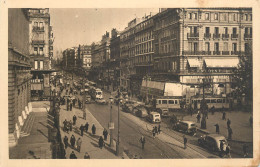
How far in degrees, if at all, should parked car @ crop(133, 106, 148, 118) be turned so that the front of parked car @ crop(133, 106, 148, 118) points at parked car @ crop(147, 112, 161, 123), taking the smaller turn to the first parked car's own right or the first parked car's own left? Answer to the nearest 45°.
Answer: approximately 180°

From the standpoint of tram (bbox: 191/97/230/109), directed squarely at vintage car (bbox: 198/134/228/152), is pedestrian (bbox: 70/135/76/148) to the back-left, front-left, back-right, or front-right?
front-right

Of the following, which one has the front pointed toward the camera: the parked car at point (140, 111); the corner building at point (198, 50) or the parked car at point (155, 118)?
the corner building

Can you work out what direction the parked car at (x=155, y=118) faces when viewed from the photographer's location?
facing away from the viewer and to the left of the viewer

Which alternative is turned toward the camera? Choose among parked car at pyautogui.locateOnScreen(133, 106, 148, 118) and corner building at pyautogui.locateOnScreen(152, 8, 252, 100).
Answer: the corner building

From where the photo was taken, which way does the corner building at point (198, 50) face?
toward the camera

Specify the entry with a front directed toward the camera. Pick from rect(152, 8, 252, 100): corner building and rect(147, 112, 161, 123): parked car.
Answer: the corner building

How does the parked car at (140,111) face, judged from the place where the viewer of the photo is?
facing away from the viewer and to the left of the viewer
